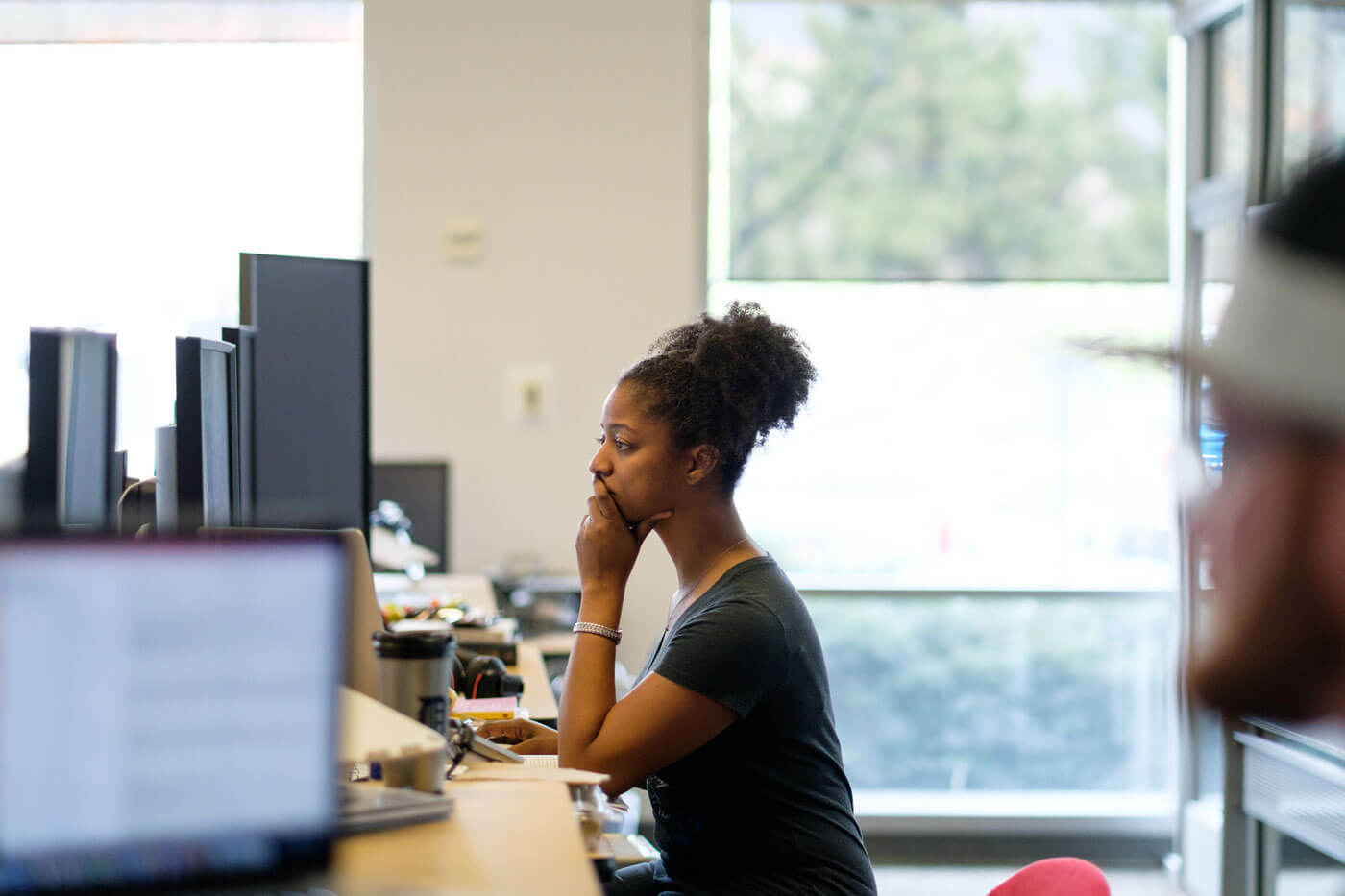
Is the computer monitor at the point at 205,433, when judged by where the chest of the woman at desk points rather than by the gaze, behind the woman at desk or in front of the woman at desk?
in front

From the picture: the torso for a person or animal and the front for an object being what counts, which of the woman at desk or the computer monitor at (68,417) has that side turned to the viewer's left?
the woman at desk

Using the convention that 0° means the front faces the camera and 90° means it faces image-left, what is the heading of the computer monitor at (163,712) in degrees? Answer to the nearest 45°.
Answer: approximately 315°

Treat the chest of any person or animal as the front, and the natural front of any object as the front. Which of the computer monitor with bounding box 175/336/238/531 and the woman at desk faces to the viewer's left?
the woman at desk

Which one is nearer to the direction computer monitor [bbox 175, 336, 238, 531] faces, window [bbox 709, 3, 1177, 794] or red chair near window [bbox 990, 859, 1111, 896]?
the red chair near window

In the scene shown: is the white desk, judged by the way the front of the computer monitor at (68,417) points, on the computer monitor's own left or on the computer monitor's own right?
on the computer monitor's own left

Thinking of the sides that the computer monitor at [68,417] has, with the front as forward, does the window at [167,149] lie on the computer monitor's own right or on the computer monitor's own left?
on the computer monitor's own left

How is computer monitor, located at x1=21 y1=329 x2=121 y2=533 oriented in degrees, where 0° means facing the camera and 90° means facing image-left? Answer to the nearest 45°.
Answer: approximately 315°

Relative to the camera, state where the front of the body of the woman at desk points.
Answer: to the viewer's left

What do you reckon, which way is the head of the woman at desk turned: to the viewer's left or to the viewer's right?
to the viewer's left
